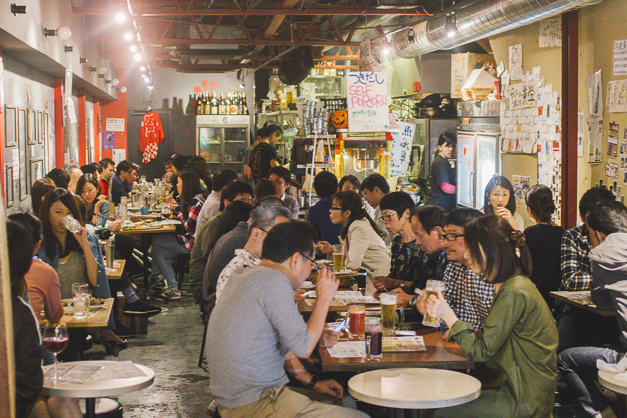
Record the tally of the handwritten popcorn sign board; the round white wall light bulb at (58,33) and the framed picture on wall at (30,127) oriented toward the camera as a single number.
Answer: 1

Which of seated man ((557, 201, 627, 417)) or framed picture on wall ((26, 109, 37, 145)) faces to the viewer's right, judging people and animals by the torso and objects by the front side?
the framed picture on wall

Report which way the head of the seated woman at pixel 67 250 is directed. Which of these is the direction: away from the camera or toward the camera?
toward the camera

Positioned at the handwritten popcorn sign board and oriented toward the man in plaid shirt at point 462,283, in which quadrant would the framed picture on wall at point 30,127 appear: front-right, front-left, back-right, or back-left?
front-right

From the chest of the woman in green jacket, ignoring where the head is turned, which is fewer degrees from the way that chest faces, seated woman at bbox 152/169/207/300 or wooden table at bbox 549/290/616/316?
the seated woman

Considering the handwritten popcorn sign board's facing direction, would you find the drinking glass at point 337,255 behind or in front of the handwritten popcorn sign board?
in front

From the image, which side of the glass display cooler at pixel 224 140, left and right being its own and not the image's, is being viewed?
front

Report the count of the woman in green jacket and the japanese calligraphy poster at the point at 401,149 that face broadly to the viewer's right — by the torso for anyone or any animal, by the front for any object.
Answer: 0

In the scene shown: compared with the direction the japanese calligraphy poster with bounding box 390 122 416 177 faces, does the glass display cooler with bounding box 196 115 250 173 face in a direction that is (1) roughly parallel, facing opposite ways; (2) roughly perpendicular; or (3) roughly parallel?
roughly parallel

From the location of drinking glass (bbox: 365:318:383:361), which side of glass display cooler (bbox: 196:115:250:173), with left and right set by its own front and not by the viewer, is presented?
front

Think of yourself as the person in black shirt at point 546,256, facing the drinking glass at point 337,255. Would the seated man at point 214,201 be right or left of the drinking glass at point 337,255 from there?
right

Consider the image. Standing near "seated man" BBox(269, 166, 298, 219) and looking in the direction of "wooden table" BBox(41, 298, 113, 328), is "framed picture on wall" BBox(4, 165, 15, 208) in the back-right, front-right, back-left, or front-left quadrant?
front-right

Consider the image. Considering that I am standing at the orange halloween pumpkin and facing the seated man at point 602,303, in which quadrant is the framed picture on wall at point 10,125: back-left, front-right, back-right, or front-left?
front-right

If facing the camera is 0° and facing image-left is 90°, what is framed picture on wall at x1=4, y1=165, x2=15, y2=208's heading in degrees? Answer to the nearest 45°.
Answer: approximately 270°

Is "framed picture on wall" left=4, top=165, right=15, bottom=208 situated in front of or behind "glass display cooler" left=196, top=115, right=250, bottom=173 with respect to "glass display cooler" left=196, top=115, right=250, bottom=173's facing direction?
in front

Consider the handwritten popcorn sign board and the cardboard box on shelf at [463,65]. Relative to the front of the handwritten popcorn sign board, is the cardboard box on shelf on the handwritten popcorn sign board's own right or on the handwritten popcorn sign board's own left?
on the handwritten popcorn sign board's own left

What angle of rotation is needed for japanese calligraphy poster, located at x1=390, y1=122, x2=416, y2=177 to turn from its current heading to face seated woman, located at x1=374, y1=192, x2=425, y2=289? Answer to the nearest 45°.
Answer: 0° — it already faces them

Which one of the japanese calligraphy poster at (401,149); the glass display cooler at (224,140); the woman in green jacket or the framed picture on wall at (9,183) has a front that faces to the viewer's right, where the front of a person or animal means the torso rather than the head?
the framed picture on wall
